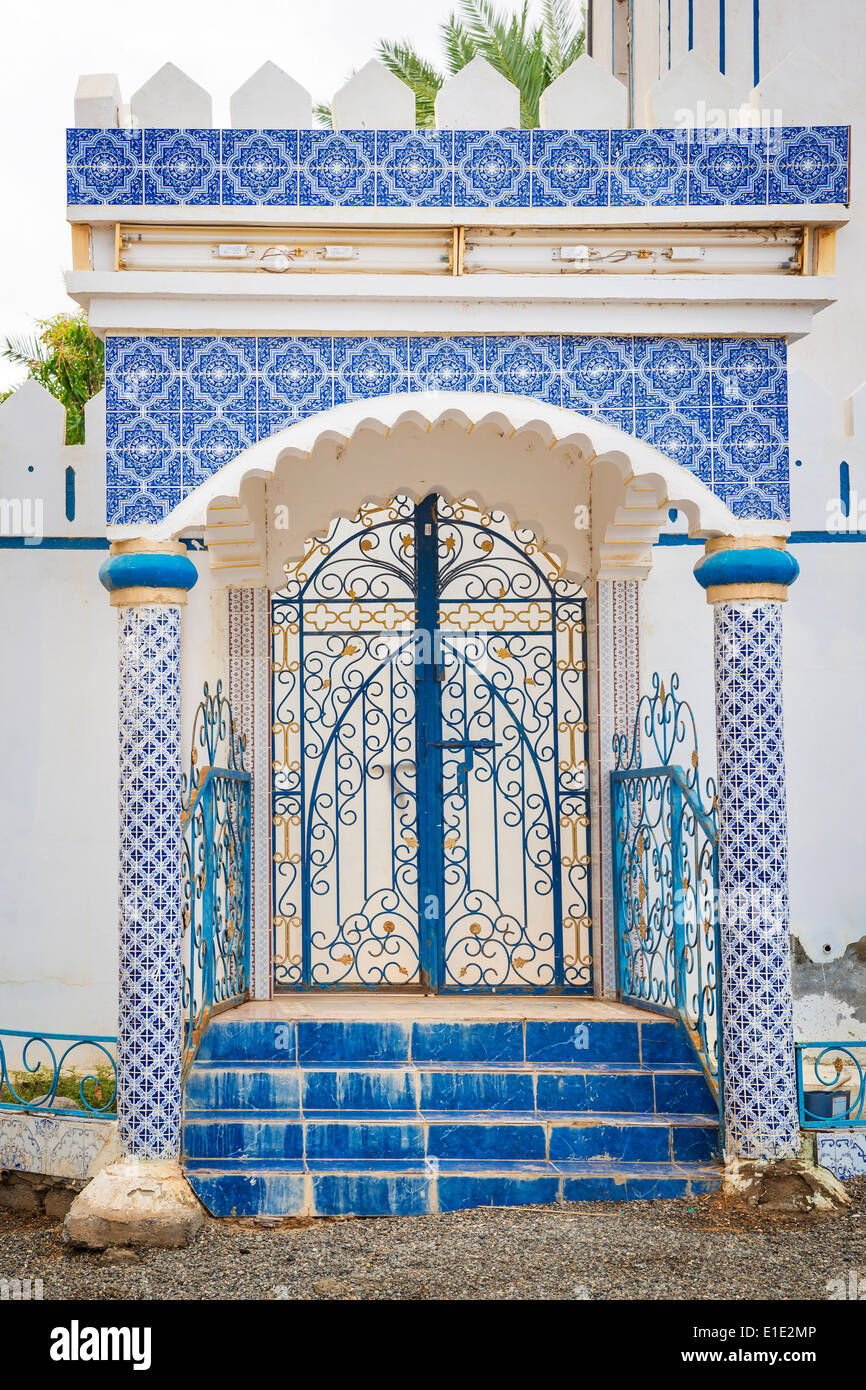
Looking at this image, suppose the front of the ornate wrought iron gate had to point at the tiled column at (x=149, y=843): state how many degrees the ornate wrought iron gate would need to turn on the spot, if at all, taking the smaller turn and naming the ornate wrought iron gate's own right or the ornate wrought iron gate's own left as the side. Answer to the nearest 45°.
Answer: approximately 45° to the ornate wrought iron gate's own right

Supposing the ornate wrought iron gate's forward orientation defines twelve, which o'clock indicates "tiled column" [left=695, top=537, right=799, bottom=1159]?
The tiled column is roughly at 11 o'clock from the ornate wrought iron gate.

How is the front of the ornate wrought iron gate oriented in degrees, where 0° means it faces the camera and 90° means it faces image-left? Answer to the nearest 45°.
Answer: approximately 0°

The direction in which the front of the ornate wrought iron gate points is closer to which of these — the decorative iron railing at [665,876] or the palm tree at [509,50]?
the decorative iron railing

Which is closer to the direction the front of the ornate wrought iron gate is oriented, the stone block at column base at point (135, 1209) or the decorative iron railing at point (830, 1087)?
the stone block at column base

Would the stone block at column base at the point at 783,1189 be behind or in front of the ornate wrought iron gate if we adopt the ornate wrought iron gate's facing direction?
in front

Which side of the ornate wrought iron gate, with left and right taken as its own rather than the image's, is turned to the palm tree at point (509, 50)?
back

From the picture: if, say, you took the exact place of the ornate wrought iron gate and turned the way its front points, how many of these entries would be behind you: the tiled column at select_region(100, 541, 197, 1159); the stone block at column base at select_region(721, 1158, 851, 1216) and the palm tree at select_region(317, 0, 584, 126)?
1

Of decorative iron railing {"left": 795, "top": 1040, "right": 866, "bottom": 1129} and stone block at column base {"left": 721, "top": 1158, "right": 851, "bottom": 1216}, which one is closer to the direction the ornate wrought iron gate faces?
the stone block at column base

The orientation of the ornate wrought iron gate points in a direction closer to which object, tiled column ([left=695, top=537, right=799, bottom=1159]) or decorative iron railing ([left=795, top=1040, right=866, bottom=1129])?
the tiled column

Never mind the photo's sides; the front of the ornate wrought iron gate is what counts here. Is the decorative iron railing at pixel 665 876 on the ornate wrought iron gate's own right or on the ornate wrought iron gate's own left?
on the ornate wrought iron gate's own left
